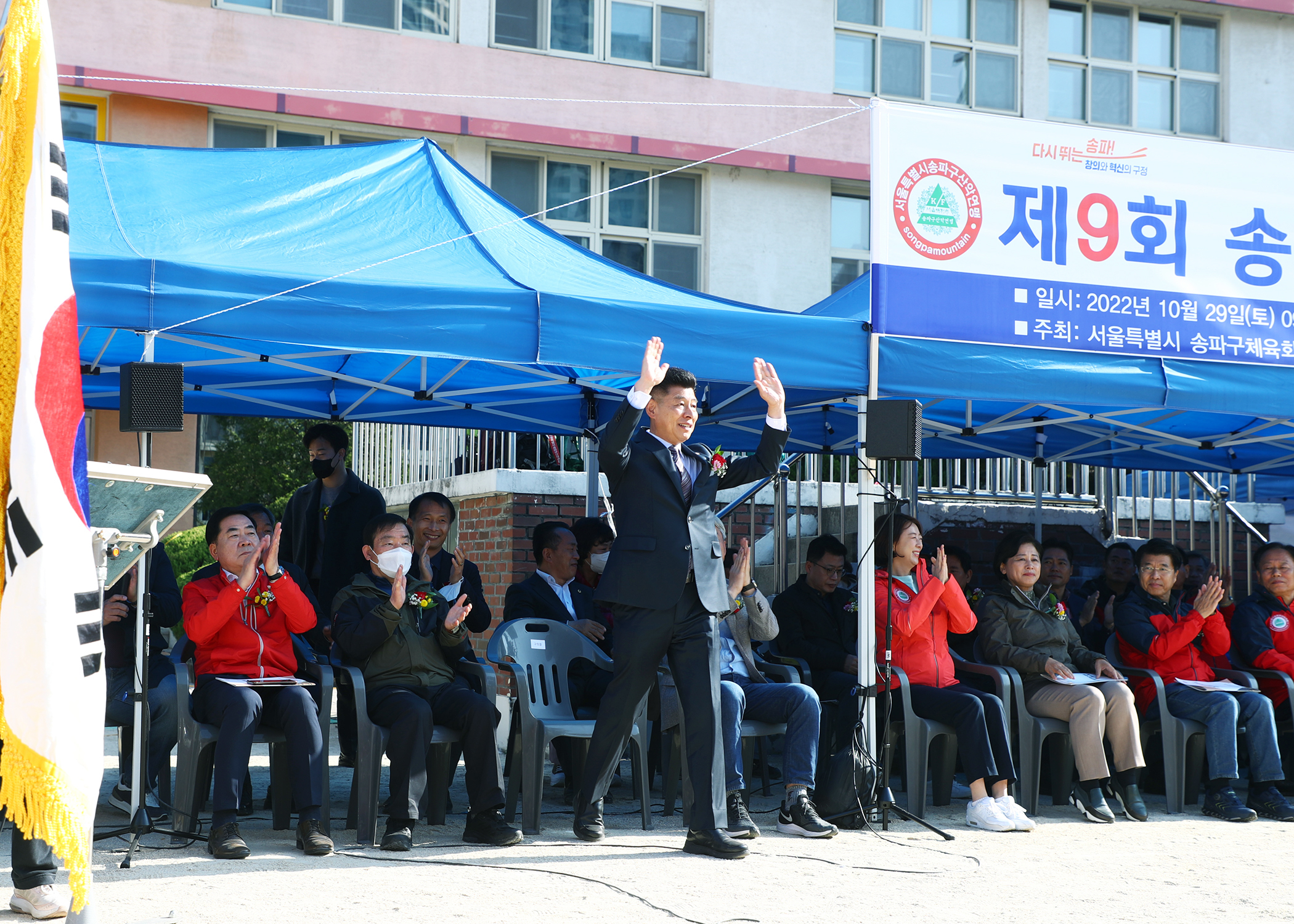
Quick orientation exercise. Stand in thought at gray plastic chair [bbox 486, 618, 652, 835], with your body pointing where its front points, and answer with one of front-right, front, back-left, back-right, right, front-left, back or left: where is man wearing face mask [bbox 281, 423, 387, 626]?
back

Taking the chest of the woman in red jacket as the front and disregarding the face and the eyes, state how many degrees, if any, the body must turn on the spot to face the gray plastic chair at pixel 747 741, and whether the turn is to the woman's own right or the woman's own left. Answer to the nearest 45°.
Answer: approximately 135° to the woman's own right

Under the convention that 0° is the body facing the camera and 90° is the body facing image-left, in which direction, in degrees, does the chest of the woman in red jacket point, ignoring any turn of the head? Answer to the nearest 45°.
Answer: approximately 315°

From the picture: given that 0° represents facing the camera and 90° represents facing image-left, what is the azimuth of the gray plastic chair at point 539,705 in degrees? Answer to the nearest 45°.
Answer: approximately 315°

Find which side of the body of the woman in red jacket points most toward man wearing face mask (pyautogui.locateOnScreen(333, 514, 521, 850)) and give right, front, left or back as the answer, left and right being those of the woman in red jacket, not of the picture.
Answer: right
